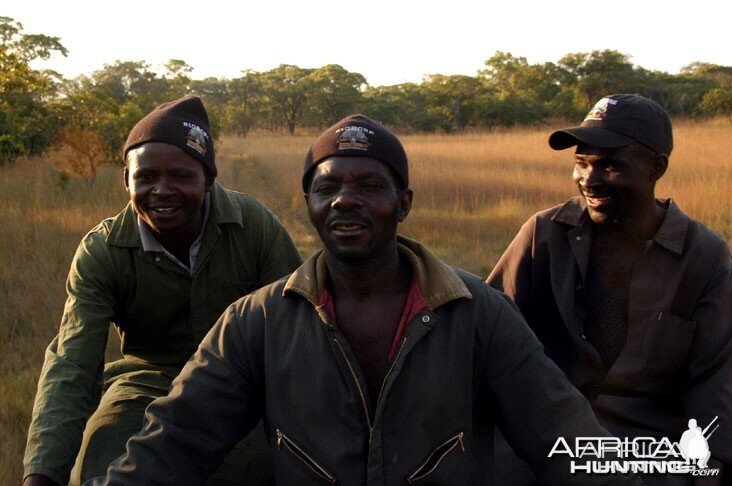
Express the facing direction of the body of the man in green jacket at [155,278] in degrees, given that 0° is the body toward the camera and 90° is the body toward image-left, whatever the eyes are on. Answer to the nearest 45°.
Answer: approximately 0°

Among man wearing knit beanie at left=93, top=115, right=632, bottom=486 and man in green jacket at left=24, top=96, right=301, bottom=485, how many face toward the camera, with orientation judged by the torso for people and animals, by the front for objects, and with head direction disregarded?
2

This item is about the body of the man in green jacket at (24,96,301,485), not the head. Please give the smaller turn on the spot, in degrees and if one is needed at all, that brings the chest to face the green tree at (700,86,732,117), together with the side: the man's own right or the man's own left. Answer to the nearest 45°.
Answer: approximately 135° to the man's own left

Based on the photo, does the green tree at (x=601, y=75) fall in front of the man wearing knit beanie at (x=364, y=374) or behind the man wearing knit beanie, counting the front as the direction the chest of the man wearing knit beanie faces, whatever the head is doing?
behind

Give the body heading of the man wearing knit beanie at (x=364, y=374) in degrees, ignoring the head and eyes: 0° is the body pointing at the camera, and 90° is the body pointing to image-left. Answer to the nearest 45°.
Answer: approximately 0°

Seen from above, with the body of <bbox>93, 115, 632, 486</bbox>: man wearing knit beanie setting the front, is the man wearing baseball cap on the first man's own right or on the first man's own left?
on the first man's own left

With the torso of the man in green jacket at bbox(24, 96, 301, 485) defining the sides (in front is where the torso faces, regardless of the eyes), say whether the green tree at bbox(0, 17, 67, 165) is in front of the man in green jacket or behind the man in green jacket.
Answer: behind
